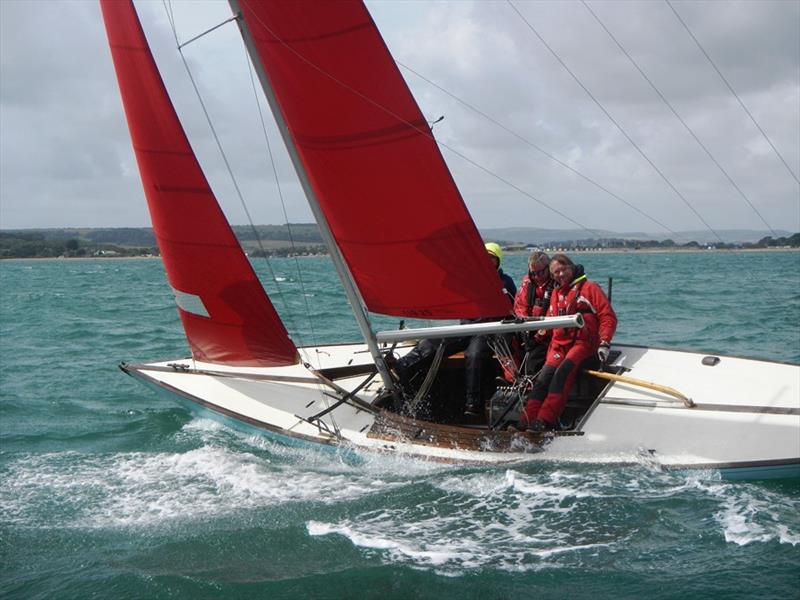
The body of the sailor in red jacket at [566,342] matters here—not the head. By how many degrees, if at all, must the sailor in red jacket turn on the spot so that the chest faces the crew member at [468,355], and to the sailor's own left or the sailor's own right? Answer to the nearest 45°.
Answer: approximately 90° to the sailor's own right

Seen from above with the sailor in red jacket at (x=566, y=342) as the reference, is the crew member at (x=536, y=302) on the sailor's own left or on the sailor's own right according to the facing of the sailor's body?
on the sailor's own right

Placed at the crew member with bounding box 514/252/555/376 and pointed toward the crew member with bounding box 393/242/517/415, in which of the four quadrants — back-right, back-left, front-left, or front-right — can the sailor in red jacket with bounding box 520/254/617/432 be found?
back-left

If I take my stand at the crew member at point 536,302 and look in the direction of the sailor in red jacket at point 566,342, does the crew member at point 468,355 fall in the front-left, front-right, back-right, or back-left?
back-right

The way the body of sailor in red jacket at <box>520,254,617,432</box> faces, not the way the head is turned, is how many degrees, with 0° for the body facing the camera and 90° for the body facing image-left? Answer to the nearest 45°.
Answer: approximately 45°
